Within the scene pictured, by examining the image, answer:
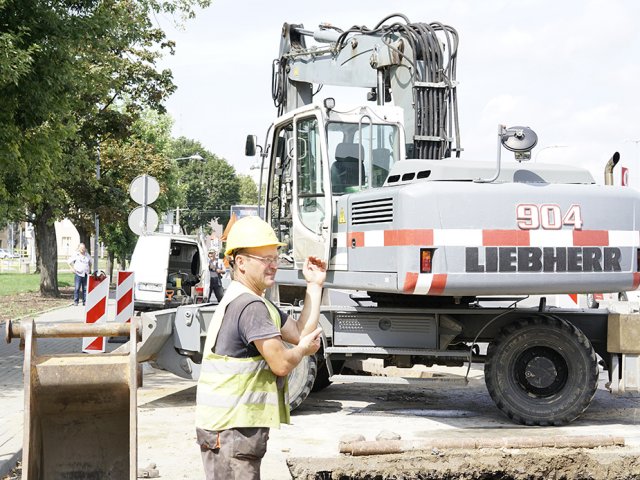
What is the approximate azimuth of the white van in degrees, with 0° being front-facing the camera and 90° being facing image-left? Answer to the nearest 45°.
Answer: approximately 180°

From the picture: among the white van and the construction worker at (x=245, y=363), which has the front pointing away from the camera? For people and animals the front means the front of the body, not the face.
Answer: the white van

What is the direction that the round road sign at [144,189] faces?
away from the camera

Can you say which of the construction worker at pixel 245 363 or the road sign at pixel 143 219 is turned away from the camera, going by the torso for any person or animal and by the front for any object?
the road sign

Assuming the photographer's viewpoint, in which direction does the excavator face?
facing away from the viewer and to the left of the viewer

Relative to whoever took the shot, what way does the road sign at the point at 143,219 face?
facing away from the viewer

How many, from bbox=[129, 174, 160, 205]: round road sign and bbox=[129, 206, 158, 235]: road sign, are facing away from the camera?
2

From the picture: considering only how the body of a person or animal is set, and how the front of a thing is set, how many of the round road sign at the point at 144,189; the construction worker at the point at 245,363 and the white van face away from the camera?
2
